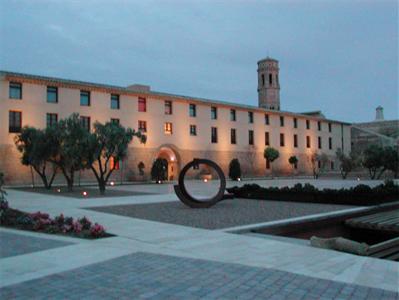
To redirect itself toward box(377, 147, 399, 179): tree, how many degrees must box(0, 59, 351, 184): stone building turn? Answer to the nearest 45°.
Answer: approximately 45° to its left

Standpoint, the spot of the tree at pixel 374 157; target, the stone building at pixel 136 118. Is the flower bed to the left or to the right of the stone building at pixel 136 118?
left

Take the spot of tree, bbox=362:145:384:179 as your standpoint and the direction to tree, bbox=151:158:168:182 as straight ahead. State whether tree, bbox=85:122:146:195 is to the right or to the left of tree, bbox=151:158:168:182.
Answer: left

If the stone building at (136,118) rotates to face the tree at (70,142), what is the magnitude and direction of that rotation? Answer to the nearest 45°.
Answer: approximately 45° to its right

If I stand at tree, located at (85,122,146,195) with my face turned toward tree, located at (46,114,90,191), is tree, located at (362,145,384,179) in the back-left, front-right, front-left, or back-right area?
back-right

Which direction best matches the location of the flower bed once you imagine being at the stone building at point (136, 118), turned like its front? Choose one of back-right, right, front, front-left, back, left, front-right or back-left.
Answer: front-right

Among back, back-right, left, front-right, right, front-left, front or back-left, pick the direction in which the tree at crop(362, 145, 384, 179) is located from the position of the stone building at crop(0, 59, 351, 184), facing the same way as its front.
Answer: front-left

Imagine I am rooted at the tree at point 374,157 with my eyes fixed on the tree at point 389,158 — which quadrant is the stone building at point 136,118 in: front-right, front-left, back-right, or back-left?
back-right

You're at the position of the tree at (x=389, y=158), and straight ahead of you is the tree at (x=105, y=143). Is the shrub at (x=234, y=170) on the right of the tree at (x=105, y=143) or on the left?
right

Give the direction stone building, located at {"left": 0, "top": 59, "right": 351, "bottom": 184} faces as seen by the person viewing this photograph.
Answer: facing the viewer and to the right of the viewer

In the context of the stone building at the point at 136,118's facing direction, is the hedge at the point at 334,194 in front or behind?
in front

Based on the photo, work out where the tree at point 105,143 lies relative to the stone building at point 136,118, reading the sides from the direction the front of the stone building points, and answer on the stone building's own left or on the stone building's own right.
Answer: on the stone building's own right
